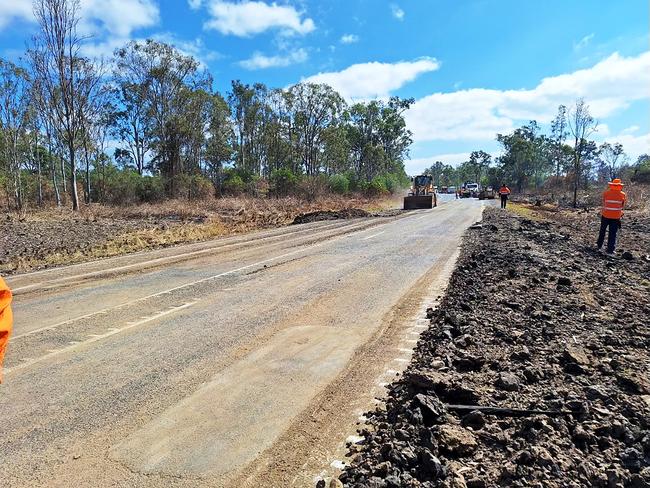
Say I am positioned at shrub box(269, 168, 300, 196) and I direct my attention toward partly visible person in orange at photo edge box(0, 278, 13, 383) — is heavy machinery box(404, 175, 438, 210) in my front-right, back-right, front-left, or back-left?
front-left

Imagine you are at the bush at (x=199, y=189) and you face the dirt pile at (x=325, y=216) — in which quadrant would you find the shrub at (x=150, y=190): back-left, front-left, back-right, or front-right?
back-right

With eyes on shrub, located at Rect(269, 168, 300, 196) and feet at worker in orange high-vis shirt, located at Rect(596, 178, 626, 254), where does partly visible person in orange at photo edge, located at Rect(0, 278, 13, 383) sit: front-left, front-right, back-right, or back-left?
back-left

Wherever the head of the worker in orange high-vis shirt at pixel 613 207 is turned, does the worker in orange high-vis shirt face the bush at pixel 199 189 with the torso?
no

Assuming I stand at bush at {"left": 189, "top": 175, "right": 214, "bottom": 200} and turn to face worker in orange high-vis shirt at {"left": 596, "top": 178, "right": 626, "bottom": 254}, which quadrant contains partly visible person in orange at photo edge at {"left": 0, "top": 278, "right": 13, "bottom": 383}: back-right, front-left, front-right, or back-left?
front-right

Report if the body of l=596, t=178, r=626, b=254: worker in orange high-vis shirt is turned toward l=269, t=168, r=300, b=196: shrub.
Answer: no

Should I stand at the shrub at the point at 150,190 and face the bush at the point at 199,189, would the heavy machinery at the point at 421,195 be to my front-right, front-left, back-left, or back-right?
front-right

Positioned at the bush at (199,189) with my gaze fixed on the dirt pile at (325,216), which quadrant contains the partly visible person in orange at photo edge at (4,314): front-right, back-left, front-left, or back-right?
front-right
